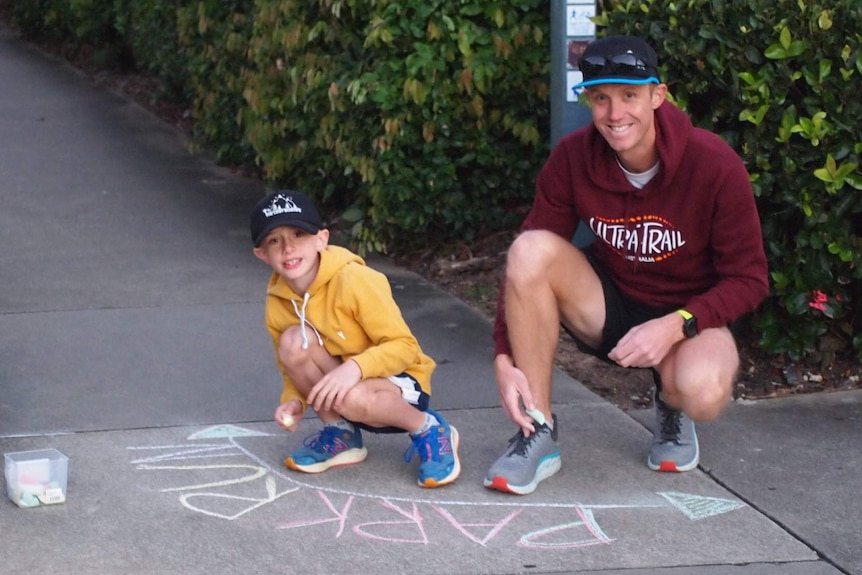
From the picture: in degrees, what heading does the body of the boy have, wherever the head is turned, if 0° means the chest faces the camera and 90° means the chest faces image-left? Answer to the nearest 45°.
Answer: approximately 45°

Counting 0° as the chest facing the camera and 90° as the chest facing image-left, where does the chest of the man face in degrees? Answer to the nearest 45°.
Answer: approximately 0°

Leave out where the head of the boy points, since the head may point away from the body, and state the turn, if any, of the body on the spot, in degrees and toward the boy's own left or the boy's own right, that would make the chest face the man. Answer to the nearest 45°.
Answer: approximately 135° to the boy's own left

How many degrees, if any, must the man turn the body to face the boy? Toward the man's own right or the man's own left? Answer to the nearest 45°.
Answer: approximately 90° to the man's own right
